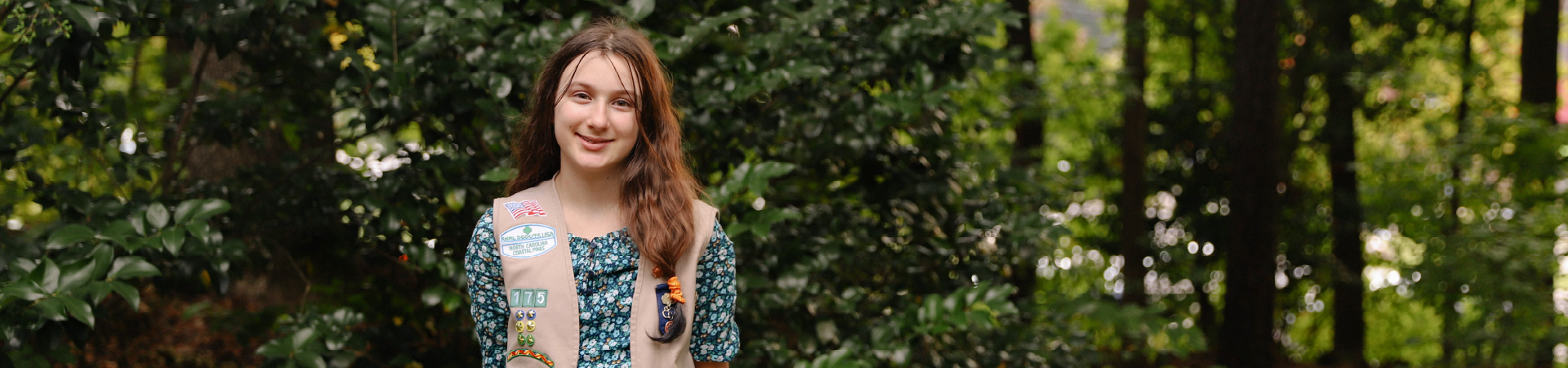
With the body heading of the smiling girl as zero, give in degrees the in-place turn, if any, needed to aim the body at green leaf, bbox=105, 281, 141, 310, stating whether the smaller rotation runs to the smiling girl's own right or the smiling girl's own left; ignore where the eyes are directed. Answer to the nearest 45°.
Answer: approximately 135° to the smiling girl's own right

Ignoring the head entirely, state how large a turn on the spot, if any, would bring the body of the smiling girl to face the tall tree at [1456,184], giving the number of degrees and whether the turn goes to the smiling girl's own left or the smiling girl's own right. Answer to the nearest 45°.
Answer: approximately 135° to the smiling girl's own left

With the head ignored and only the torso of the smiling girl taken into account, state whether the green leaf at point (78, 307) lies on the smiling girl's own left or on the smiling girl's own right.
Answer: on the smiling girl's own right

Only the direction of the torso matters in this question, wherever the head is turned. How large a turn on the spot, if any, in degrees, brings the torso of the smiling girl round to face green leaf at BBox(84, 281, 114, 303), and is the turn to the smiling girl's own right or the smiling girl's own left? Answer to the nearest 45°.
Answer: approximately 135° to the smiling girl's own right

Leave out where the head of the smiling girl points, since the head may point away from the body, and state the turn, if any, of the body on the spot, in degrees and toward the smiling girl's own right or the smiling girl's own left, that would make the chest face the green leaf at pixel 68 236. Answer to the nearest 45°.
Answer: approximately 135° to the smiling girl's own right

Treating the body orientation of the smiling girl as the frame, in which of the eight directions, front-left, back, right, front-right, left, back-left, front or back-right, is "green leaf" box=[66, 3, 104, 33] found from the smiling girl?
back-right

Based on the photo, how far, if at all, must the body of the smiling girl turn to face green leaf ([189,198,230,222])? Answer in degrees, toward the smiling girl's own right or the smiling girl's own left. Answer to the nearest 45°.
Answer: approximately 135° to the smiling girl's own right

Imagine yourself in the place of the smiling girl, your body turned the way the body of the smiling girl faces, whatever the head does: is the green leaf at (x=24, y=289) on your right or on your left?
on your right

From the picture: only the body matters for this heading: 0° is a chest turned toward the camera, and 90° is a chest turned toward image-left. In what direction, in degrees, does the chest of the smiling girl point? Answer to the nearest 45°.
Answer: approximately 0°

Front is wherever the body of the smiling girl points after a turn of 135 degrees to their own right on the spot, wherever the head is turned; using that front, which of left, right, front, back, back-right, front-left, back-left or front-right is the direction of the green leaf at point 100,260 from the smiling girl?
front

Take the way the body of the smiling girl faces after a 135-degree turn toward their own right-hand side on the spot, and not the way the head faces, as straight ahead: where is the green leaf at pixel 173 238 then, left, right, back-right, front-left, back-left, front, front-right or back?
front
